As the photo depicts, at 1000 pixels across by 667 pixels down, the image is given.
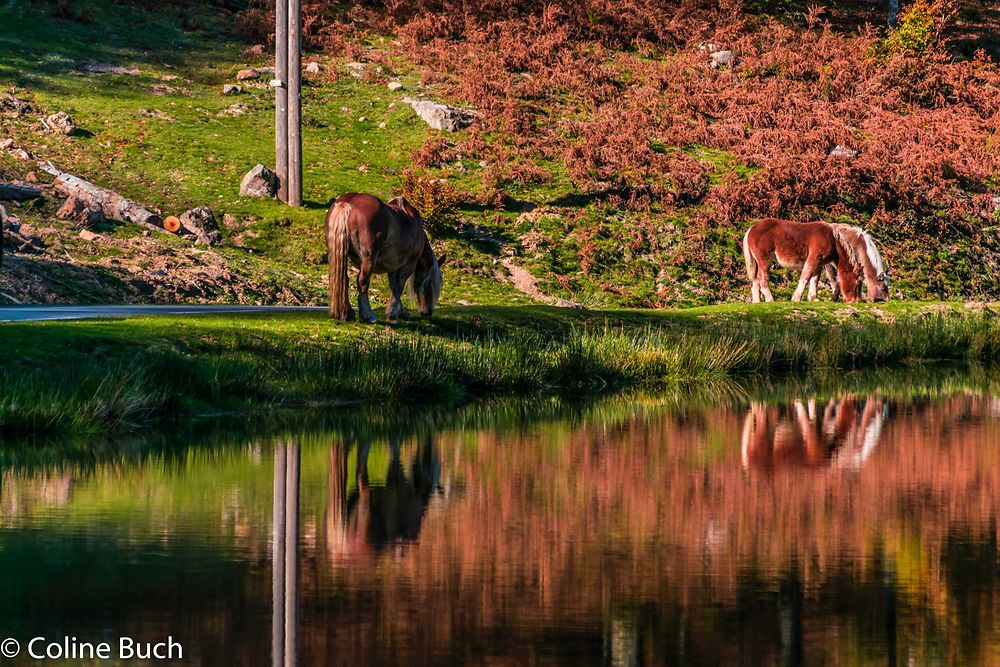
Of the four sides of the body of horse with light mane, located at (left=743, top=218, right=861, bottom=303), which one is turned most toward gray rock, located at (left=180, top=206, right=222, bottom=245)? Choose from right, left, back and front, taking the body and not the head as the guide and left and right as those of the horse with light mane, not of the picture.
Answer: back

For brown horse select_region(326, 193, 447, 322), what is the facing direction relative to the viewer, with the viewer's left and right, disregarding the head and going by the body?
facing away from the viewer and to the right of the viewer

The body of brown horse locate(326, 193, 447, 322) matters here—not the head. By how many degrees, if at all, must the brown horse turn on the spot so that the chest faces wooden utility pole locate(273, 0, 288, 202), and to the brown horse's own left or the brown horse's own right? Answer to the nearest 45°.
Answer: approximately 45° to the brown horse's own left

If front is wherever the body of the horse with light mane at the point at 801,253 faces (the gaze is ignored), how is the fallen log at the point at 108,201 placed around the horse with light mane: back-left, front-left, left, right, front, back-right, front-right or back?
back

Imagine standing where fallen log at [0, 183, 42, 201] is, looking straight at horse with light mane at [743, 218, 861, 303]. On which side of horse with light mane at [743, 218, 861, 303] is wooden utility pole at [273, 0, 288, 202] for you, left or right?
left

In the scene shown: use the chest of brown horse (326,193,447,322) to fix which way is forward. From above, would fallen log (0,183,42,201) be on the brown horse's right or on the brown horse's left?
on the brown horse's left

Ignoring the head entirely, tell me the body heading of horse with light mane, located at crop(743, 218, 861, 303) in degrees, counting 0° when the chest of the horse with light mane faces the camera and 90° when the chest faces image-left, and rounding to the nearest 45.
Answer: approximately 270°

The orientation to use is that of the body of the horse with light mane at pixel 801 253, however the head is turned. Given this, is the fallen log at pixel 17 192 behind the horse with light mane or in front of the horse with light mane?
behind
